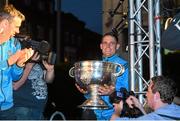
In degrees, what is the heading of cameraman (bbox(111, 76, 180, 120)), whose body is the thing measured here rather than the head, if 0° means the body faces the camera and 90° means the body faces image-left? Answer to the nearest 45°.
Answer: approximately 135°

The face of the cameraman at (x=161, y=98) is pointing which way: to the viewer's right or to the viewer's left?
to the viewer's left

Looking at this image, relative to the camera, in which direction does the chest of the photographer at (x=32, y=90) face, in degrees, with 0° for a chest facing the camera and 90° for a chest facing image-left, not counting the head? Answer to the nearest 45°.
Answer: approximately 315°

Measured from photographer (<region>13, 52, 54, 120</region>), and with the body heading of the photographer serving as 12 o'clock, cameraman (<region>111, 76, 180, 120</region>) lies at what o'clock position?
The cameraman is roughly at 12 o'clock from the photographer.

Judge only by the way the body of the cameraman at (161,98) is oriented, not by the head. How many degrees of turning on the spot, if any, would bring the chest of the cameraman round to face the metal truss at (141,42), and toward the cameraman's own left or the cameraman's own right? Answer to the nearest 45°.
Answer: approximately 45° to the cameraman's own right
